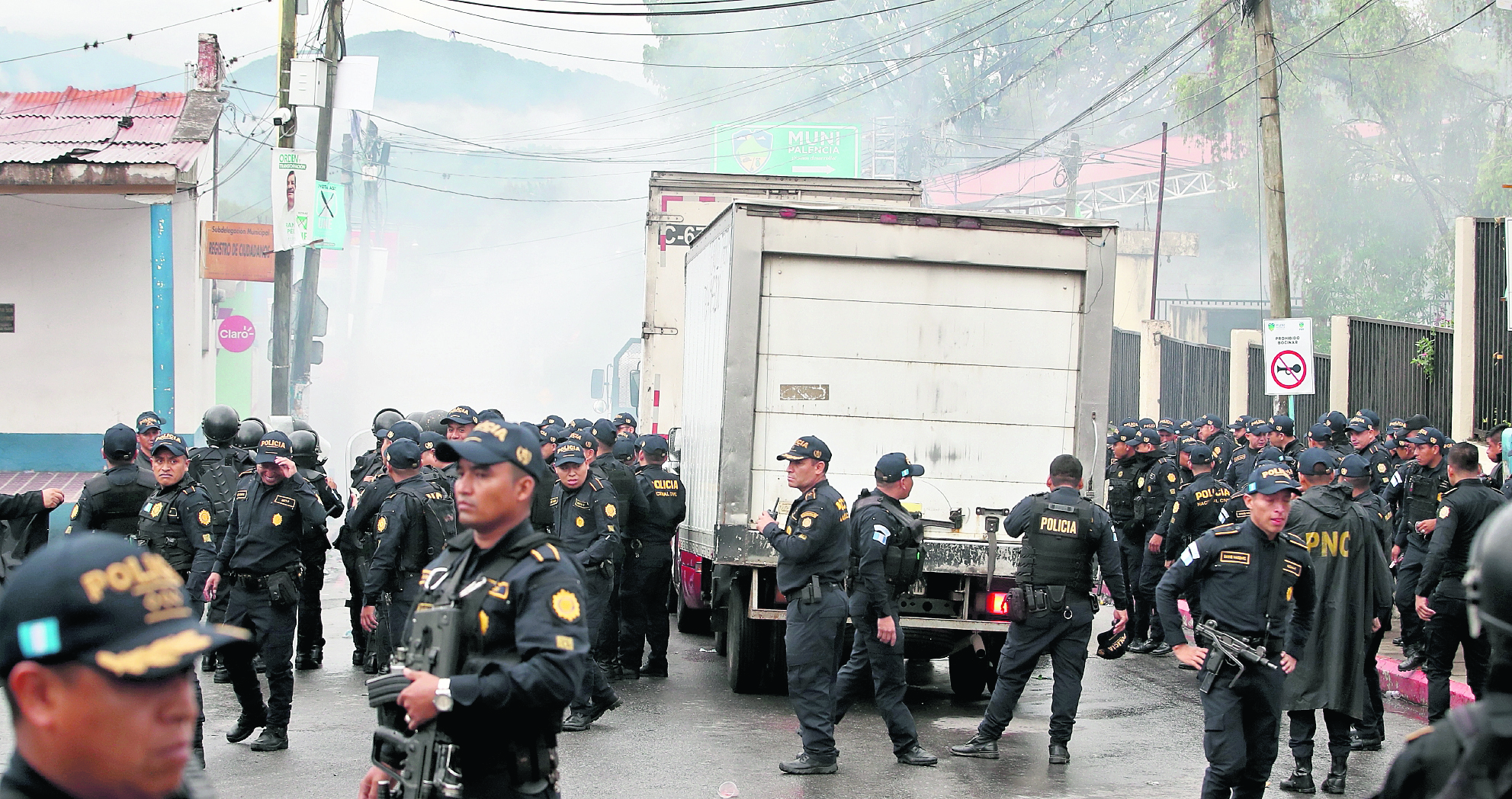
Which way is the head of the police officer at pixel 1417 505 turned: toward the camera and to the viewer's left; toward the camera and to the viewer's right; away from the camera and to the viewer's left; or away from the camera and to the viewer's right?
toward the camera and to the viewer's left

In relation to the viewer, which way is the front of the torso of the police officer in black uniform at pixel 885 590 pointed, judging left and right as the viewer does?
facing to the right of the viewer

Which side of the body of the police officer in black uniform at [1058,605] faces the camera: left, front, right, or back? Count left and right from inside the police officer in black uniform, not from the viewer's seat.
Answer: back

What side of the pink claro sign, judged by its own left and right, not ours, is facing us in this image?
front

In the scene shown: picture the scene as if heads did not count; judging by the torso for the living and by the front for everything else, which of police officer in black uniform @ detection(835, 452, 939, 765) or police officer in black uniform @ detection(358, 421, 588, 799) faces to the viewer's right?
police officer in black uniform @ detection(835, 452, 939, 765)

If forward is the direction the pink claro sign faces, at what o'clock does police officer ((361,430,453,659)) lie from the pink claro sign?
The police officer is roughly at 12 o'clock from the pink claro sign.

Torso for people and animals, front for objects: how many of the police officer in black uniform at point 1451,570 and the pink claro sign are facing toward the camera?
1

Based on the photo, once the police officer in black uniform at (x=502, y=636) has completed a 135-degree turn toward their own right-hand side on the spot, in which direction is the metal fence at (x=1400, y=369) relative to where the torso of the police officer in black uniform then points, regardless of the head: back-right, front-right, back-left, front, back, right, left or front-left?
front-right

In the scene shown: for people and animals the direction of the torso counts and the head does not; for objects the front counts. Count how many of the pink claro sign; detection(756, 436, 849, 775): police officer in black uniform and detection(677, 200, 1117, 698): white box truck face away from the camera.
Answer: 1

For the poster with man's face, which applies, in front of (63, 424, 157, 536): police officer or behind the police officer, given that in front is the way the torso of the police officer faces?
in front

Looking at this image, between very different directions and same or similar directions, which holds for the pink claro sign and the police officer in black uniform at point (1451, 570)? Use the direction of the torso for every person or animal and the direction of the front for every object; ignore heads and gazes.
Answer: very different directions

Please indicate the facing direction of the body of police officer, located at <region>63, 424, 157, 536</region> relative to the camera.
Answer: away from the camera

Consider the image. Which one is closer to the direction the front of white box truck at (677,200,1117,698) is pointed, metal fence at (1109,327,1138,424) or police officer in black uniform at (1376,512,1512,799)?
the metal fence
